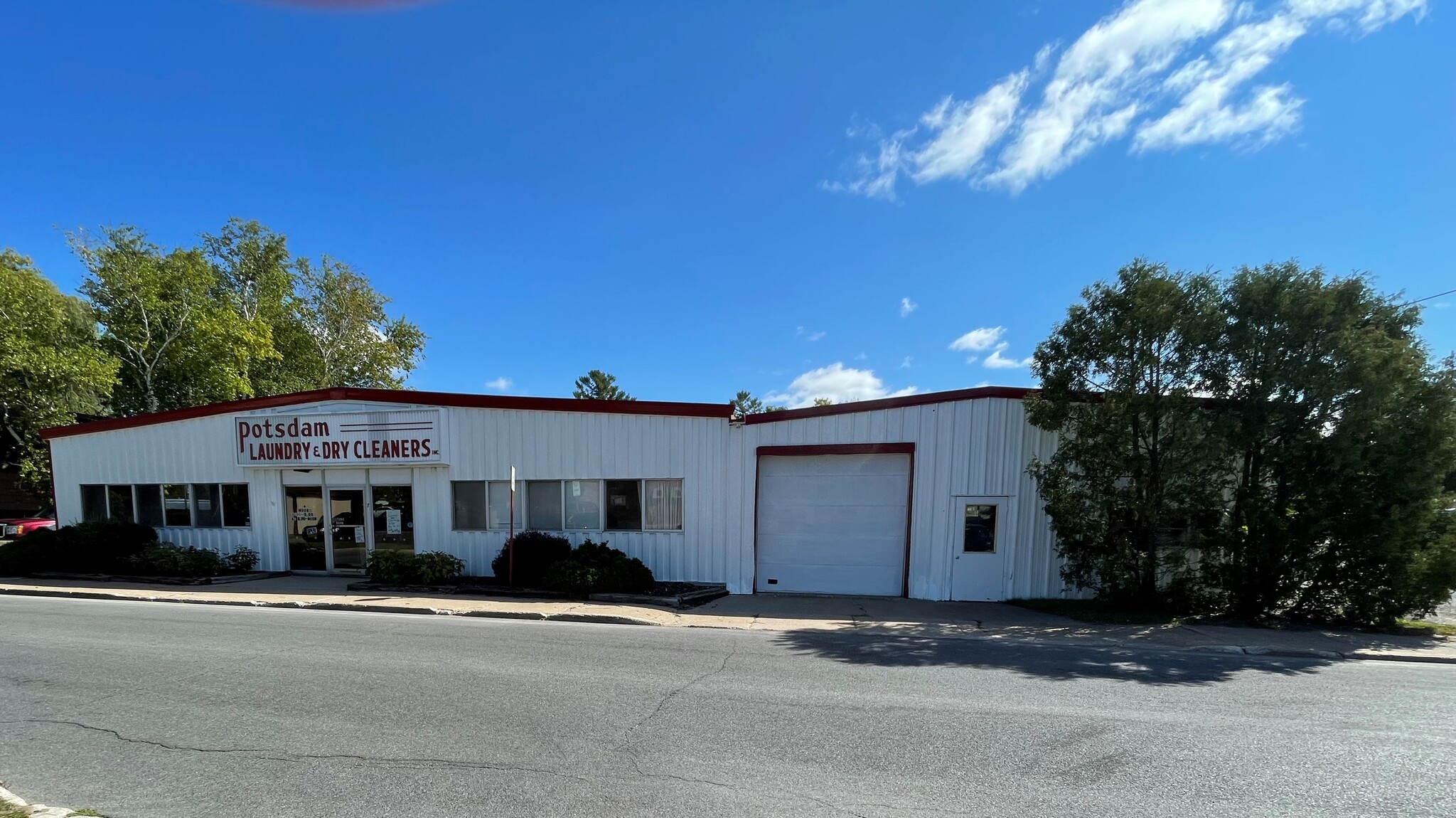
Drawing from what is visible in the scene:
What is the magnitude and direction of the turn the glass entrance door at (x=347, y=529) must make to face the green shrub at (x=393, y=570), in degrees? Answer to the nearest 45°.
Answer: approximately 90° to its left

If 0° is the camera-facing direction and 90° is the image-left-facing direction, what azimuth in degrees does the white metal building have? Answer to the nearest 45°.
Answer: approximately 0°

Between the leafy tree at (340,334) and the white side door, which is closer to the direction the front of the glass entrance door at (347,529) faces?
the white side door

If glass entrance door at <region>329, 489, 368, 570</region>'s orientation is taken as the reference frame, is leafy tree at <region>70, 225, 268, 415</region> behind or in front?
behind
